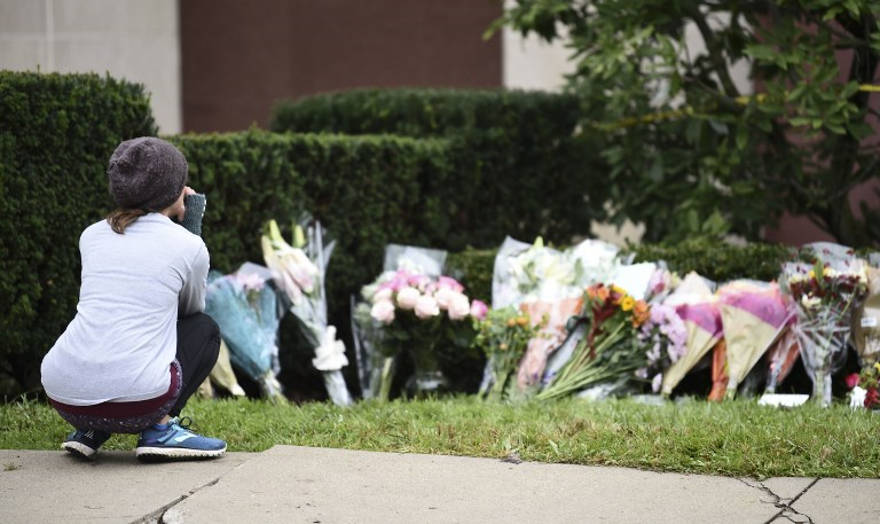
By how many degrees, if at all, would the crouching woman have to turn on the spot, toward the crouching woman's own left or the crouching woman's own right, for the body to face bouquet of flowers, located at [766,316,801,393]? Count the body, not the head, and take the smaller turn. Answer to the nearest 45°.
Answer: approximately 45° to the crouching woman's own right

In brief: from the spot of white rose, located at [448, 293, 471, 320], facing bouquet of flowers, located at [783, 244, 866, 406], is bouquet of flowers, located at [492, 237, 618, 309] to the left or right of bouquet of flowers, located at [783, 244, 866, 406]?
left

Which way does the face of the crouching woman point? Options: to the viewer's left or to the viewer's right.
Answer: to the viewer's right

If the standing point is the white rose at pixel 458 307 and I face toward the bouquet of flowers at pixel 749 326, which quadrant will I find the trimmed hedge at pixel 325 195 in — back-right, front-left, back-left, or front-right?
back-left

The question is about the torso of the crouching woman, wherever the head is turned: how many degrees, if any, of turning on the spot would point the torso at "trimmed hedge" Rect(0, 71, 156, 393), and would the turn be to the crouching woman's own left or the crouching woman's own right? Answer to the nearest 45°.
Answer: approximately 45° to the crouching woman's own left

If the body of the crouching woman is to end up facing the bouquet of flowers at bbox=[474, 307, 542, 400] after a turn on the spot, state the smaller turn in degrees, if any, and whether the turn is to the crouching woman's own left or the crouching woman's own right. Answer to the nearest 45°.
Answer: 0° — they already face it

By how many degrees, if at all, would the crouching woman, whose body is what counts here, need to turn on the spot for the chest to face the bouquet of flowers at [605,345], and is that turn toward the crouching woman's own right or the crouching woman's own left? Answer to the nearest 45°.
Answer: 0° — they already face it

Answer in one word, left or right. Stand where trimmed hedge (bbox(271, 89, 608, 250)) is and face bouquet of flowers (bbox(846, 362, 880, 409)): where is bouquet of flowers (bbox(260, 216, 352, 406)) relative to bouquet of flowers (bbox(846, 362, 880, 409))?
right

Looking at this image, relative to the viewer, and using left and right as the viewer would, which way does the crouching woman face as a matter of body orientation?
facing away from the viewer and to the right of the viewer
